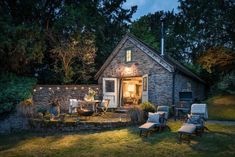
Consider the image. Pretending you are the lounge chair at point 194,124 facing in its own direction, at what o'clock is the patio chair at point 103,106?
The patio chair is roughly at 3 o'clock from the lounge chair.

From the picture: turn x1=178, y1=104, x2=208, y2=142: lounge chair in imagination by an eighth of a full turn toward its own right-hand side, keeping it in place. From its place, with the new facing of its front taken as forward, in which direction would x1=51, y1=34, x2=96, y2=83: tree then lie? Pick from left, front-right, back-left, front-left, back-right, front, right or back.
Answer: front-right

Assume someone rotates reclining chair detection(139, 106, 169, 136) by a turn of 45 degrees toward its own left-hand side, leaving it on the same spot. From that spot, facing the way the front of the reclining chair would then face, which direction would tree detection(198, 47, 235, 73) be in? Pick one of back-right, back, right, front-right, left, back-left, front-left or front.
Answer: back-left

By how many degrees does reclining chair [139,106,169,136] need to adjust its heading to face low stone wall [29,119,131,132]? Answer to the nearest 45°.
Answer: approximately 45° to its right

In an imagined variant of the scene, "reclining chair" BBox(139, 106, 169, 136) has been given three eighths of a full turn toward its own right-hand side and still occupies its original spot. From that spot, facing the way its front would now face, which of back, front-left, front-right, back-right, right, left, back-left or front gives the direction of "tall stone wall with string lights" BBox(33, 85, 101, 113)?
front-left

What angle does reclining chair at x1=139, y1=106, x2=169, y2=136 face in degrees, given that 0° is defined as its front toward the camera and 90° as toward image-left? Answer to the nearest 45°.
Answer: approximately 45°

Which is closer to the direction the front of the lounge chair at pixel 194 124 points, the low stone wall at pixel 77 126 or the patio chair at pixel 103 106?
the low stone wall

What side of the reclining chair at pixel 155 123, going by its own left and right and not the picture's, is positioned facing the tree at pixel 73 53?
right

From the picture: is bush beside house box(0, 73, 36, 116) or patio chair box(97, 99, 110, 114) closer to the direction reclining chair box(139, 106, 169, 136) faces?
the bush beside house

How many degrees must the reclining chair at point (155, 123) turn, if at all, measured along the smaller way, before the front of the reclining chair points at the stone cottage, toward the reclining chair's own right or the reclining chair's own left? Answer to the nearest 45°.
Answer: approximately 135° to the reclining chair's own right
